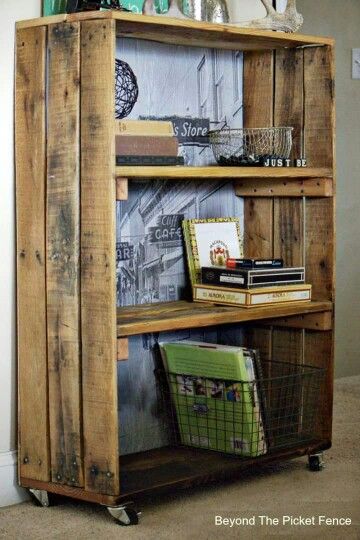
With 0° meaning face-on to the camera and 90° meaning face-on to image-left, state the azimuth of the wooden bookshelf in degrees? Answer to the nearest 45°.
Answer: approximately 315°
